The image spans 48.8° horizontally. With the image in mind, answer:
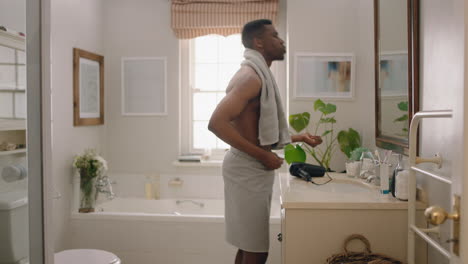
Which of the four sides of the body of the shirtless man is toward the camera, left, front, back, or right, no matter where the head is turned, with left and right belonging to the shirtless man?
right

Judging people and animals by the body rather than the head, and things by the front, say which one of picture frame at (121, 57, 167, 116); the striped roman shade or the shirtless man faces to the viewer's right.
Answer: the shirtless man

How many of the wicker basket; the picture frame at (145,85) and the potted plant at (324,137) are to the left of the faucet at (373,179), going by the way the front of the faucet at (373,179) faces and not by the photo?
1

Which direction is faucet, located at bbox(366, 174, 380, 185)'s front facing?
to the viewer's left

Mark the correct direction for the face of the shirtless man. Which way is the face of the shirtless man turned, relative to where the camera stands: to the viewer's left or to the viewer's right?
to the viewer's right

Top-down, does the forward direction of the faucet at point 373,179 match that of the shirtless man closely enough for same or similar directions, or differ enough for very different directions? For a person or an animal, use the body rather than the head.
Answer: very different directions

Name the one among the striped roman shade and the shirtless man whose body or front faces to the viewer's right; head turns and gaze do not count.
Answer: the shirtless man

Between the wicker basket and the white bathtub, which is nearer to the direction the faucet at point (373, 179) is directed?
the white bathtub
